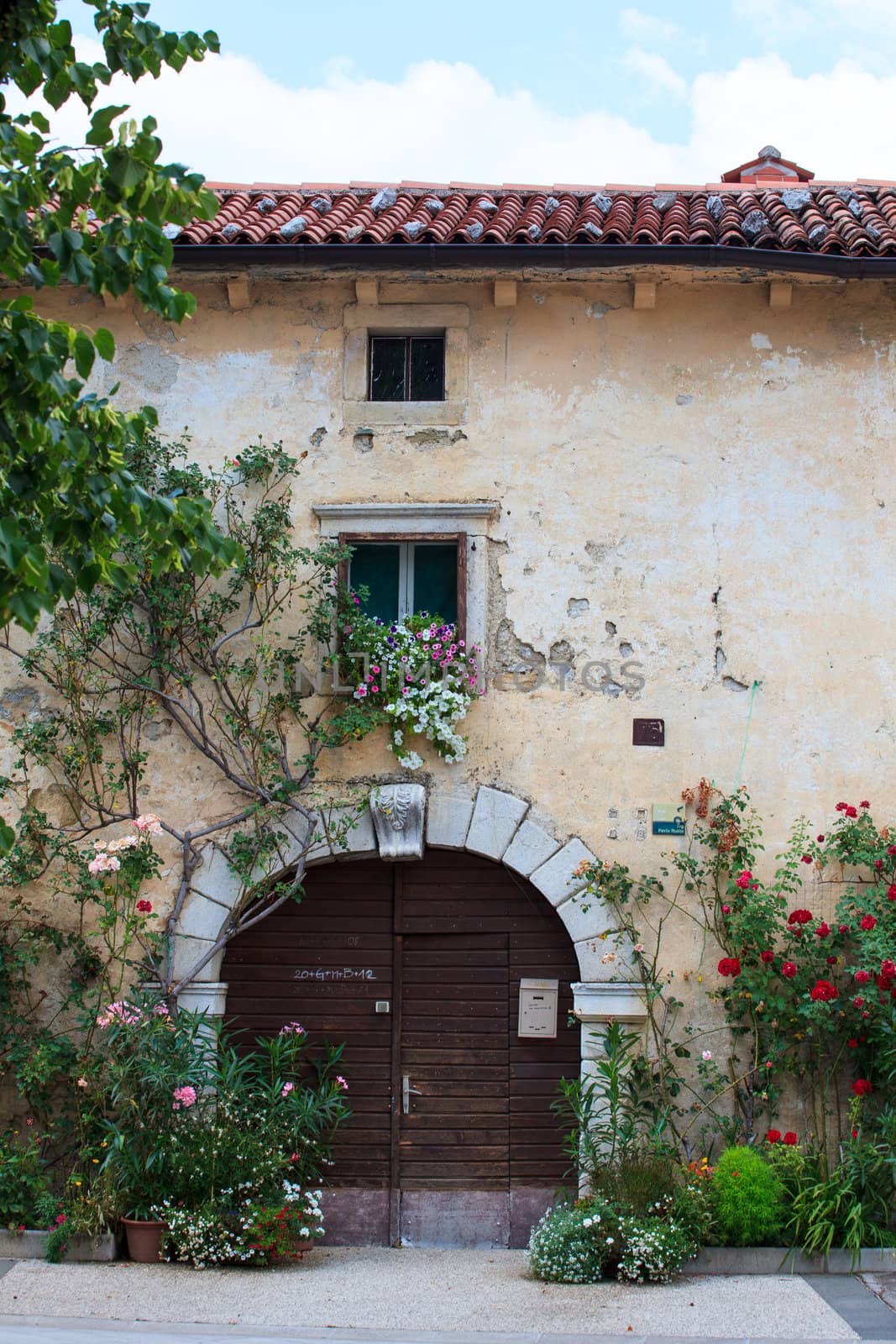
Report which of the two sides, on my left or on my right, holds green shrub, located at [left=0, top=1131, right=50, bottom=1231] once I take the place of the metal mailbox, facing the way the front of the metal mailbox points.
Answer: on my right

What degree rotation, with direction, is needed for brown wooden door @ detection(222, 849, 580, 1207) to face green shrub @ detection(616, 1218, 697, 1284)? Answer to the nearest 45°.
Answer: approximately 45° to its left

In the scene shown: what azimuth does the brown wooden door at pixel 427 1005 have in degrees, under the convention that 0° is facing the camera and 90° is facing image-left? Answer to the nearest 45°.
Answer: approximately 0°

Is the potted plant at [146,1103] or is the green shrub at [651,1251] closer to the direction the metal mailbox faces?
the green shrub

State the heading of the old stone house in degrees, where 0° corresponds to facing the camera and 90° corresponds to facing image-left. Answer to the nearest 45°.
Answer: approximately 0°

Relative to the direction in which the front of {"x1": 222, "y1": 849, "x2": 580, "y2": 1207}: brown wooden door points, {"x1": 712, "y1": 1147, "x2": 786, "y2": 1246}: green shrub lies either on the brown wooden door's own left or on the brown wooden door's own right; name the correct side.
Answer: on the brown wooden door's own left
